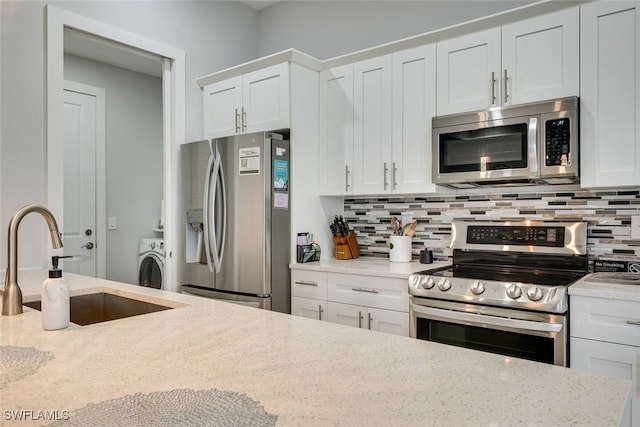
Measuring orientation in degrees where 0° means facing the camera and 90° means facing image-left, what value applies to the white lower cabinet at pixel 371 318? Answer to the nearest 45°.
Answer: approximately 45°

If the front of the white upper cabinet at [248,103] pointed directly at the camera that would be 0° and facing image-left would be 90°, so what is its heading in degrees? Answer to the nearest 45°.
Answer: approximately 45°

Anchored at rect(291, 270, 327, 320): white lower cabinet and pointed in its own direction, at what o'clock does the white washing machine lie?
The white washing machine is roughly at 3 o'clock from the white lower cabinet.

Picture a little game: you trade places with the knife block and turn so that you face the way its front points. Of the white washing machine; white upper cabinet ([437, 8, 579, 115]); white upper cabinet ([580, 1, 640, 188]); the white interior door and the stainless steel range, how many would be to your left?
3

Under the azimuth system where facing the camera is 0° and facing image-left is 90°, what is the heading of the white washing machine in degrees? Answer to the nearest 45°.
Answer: approximately 45°

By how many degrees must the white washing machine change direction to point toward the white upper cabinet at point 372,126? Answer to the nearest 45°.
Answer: approximately 90° to its left

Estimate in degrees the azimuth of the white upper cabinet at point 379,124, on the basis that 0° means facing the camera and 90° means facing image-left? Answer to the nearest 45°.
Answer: approximately 45°

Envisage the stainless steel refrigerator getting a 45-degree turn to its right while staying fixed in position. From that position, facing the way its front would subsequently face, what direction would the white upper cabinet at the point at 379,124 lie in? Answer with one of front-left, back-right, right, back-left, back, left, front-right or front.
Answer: back

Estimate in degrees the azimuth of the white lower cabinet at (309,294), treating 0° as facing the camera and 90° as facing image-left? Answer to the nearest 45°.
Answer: approximately 45°
